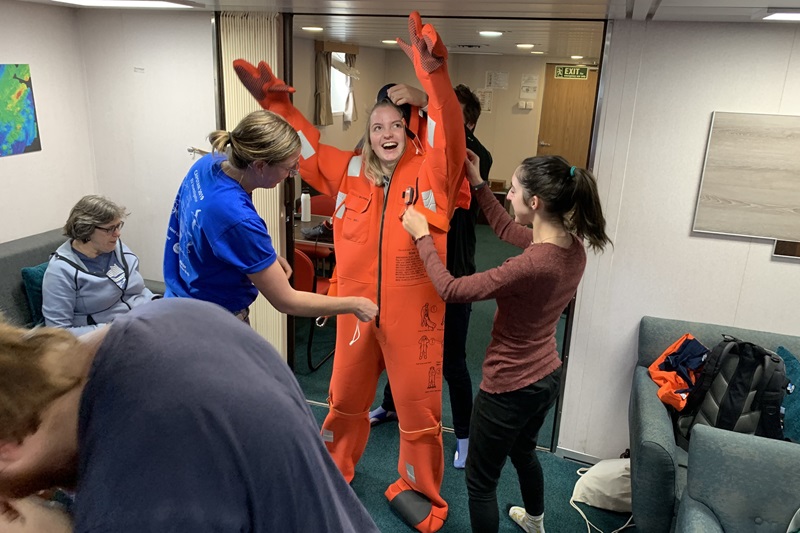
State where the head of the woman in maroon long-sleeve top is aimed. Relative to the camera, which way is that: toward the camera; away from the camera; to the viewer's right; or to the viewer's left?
to the viewer's left

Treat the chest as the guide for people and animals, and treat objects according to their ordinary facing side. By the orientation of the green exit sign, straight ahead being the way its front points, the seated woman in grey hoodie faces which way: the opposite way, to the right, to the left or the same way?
to the left

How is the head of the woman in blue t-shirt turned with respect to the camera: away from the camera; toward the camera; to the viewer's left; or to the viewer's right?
to the viewer's right

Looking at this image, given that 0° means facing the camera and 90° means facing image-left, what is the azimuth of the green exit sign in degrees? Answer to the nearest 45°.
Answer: approximately 0°

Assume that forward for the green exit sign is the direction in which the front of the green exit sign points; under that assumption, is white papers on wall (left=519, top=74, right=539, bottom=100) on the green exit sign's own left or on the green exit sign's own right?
on the green exit sign's own right

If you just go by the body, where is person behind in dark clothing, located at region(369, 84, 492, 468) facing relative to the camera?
toward the camera

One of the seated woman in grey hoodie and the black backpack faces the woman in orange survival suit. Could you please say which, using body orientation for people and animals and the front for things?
the seated woman in grey hoodie

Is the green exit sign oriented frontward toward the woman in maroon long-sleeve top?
yes

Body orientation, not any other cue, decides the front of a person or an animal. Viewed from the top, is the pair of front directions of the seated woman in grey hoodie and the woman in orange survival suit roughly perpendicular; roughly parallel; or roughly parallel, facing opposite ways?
roughly perpendicular

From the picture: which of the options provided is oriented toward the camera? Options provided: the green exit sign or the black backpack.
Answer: the green exit sign

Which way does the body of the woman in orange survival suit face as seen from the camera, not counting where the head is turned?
toward the camera
